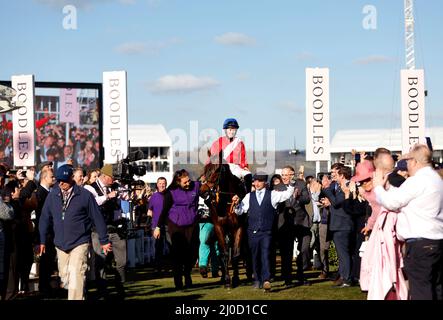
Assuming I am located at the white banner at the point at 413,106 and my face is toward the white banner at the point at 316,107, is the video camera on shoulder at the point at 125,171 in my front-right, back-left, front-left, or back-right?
front-left

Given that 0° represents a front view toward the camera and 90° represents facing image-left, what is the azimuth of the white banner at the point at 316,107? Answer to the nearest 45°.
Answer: approximately 0°

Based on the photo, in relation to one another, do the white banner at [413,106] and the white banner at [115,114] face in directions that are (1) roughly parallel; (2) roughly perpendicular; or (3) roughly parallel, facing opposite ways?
roughly parallel

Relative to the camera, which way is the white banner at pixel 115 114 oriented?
toward the camera

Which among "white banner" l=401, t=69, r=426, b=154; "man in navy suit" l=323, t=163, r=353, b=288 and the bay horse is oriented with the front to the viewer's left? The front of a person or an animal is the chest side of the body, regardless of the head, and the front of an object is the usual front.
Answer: the man in navy suit

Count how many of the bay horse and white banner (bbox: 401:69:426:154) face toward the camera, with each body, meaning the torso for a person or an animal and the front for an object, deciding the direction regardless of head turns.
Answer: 2

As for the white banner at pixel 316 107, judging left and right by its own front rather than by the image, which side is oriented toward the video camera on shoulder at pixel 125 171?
front

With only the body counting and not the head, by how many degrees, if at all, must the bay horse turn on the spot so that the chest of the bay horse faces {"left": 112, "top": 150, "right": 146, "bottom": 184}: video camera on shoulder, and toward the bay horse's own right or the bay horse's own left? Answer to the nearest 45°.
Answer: approximately 135° to the bay horse's own right

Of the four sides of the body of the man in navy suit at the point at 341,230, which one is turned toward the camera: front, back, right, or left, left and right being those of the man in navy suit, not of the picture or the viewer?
left

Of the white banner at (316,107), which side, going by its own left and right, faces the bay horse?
front

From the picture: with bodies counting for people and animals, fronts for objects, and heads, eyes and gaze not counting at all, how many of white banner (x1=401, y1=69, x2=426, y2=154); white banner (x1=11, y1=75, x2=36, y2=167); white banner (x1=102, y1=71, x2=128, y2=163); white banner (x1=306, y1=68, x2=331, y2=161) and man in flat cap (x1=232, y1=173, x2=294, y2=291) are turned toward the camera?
5

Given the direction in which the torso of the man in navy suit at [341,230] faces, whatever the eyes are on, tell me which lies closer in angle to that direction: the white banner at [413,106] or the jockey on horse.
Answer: the jockey on horse

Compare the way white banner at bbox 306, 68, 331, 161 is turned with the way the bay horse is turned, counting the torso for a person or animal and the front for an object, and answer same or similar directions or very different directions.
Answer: same or similar directions

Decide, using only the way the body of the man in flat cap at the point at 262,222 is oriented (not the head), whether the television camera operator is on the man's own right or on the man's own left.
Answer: on the man's own right

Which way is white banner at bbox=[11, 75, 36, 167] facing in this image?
toward the camera
